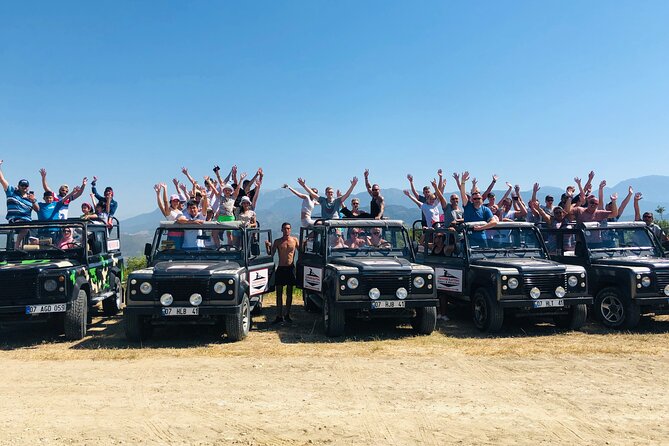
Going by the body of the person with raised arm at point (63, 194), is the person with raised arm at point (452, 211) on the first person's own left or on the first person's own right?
on the first person's own left

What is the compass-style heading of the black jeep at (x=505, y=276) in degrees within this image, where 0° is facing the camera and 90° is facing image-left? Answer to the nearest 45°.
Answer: approximately 315°

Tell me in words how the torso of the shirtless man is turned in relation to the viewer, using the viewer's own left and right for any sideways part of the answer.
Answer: facing the viewer

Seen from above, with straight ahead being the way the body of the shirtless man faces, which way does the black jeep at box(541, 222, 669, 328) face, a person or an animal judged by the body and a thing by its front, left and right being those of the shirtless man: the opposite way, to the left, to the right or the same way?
the same way

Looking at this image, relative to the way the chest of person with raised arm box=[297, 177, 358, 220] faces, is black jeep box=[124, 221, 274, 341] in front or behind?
in front

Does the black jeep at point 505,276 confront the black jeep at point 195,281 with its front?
no

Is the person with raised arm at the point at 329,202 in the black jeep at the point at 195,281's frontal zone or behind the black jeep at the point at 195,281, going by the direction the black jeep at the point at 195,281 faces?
behind

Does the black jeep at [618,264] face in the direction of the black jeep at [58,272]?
no

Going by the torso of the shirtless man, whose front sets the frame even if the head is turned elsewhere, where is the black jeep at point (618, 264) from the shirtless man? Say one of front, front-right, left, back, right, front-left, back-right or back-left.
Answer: left

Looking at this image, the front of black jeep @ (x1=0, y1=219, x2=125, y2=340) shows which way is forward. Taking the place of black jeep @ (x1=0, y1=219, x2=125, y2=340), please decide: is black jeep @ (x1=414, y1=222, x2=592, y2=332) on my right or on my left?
on my left

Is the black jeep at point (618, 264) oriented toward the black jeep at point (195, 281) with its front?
no

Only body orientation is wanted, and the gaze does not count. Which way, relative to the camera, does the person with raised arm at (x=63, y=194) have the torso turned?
toward the camera

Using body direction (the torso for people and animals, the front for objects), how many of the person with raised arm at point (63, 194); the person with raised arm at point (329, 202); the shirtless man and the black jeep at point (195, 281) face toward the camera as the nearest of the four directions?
4

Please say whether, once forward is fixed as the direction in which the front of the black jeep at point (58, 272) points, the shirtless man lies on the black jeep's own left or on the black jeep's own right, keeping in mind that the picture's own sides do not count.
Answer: on the black jeep's own left

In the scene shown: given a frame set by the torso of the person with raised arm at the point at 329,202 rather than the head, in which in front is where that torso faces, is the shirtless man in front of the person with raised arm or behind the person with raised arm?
in front

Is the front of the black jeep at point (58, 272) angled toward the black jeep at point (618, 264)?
no

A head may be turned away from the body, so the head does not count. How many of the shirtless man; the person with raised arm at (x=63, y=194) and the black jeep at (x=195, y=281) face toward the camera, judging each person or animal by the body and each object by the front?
3

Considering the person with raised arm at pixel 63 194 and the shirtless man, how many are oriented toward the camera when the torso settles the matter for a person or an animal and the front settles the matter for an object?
2
